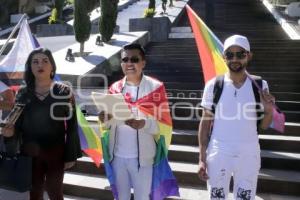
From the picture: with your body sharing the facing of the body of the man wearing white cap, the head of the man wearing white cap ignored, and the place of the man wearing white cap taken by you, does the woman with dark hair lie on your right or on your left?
on your right

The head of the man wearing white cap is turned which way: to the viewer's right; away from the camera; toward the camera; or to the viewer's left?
toward the camera

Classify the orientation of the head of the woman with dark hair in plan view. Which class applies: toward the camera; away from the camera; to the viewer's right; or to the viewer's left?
toward the camera

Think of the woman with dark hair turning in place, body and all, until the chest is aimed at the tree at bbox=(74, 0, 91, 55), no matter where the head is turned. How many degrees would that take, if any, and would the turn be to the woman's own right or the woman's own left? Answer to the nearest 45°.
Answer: approximately 180°

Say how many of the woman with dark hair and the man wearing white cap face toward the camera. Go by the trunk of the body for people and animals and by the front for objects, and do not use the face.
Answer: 2

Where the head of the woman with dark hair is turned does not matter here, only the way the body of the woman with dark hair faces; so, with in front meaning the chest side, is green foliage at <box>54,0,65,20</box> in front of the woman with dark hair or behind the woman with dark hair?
behind

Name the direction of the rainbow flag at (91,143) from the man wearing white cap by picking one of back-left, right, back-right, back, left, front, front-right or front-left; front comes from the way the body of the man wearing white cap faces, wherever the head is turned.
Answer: back-right

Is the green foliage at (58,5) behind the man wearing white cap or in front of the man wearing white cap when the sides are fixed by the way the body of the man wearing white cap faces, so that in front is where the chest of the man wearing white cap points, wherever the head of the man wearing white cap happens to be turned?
behind

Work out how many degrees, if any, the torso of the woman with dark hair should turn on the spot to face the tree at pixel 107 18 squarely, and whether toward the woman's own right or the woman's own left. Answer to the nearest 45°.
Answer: approximately 180°

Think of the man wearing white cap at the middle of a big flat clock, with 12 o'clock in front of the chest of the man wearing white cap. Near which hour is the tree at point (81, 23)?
The tree is roughly at 5 o'clock from the man wearing white cap.

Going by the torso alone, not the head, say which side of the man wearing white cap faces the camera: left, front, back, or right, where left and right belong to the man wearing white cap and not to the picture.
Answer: front

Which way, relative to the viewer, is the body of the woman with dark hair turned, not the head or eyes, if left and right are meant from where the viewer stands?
facing the viewer

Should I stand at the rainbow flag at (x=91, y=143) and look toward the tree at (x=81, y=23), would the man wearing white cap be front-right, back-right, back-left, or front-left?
back-right
